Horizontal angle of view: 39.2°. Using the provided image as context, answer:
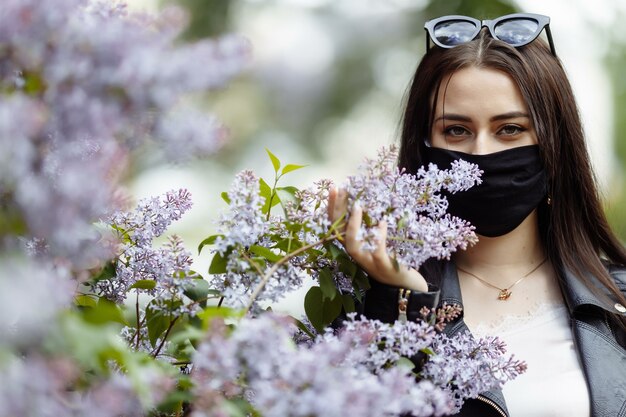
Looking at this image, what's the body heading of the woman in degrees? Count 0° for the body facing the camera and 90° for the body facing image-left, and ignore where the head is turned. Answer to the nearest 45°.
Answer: approximately 0°

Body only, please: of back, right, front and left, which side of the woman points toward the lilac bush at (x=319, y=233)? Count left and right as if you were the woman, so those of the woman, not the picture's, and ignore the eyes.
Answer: front

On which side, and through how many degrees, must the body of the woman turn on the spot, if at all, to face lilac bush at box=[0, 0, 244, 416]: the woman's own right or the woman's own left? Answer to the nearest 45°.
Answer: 0° — they already face it
